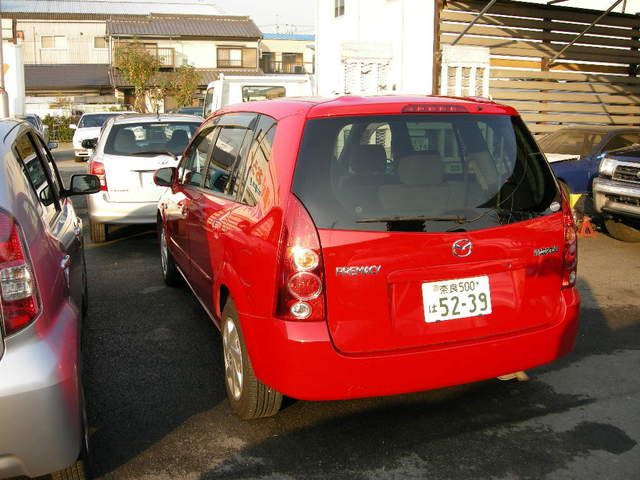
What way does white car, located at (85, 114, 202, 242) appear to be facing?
away from the camera

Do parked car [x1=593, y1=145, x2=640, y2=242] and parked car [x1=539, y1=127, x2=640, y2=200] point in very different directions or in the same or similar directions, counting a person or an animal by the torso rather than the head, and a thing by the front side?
same or similar directions

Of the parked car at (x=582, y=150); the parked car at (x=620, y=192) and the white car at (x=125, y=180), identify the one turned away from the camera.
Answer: the white car

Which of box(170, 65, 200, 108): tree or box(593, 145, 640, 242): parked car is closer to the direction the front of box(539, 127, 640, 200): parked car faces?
the parked car

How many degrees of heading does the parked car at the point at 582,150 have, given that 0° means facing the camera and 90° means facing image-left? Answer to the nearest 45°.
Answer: approximately 45°

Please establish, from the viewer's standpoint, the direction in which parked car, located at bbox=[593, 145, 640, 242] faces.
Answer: facing the viewer and to the left of the viewer

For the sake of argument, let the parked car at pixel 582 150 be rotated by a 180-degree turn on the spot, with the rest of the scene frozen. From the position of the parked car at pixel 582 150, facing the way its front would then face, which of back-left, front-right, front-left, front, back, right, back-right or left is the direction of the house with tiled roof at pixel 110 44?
left

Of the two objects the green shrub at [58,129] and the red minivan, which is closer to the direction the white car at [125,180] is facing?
the green shrub

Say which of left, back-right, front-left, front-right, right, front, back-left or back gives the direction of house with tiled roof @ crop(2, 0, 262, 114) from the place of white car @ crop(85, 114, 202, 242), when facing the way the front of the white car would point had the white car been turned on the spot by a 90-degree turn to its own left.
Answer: right

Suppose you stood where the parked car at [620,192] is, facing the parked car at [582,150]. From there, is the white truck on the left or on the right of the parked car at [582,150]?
left

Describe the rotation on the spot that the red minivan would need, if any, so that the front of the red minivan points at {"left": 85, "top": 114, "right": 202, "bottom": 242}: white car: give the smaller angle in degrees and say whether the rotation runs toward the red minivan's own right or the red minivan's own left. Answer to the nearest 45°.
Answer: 0° — it already faces it

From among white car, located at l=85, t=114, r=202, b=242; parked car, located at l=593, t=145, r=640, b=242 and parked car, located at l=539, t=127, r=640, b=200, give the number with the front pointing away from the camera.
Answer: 1

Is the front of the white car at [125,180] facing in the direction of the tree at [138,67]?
yes
